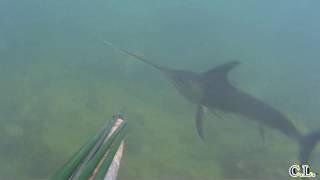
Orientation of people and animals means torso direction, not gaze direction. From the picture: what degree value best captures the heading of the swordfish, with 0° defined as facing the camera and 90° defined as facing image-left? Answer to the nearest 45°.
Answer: approximately 90°
